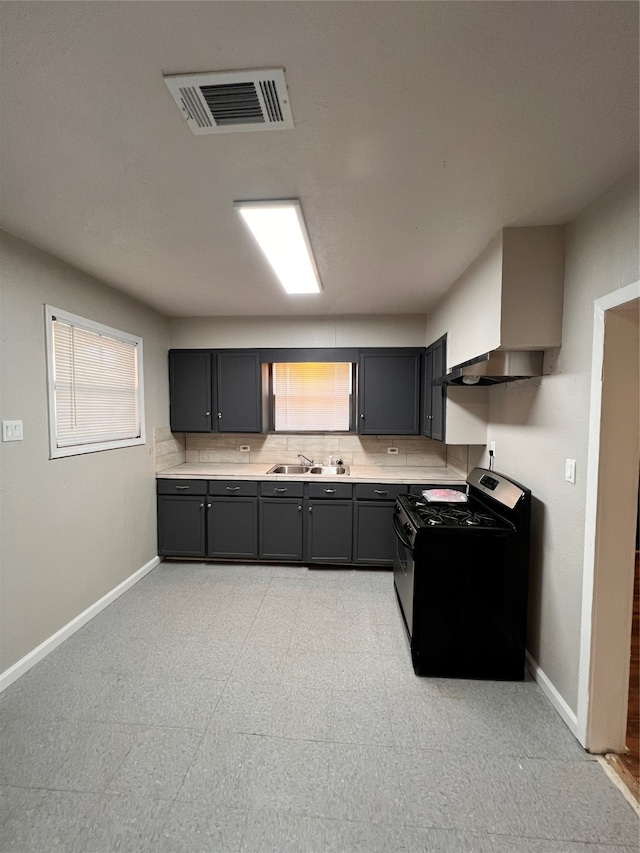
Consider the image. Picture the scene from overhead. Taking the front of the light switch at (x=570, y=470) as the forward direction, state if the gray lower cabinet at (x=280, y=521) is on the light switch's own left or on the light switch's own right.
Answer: on the light switch's own right

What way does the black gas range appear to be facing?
to the viewer's left

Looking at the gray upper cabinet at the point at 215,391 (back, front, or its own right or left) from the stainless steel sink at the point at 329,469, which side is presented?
left

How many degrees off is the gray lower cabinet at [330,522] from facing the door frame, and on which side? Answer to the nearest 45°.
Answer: approximately 45° to its left

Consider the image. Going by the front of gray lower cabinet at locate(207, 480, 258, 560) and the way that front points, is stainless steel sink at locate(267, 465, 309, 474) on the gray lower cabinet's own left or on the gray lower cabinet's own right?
on the gray lower cabinet's own left

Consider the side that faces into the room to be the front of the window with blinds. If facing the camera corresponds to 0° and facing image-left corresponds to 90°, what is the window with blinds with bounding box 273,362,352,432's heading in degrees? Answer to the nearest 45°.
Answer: approximately 0°

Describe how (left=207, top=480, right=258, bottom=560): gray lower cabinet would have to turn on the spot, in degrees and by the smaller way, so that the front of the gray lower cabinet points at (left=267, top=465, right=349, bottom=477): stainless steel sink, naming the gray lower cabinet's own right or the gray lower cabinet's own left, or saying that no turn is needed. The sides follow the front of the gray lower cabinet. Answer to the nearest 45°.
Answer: approximately 90° to the gray lower cabinet's own left

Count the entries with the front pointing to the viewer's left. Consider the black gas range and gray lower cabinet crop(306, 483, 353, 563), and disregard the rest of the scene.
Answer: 1

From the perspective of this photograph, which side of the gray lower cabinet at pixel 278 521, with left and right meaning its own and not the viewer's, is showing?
front

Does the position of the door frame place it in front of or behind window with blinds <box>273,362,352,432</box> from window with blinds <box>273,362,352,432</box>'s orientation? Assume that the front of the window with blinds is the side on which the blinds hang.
in front
